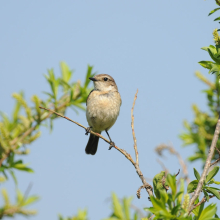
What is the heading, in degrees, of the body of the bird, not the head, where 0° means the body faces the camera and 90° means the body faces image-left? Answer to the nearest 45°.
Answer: approximately 0°
